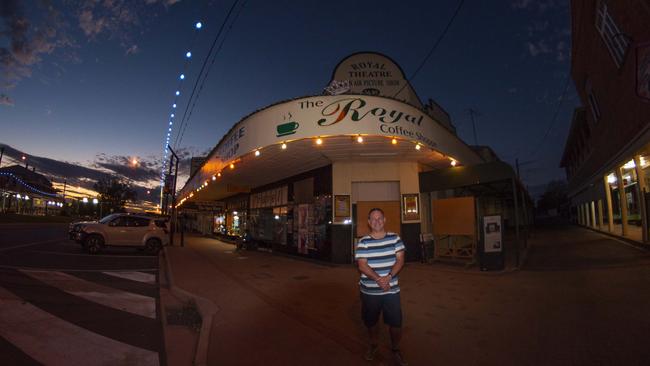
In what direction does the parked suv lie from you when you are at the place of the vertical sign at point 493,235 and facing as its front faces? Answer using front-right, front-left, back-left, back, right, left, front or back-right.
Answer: right

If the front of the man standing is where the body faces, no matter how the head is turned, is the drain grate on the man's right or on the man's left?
on the man's right

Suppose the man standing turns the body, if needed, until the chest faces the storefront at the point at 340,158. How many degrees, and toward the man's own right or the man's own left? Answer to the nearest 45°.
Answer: approximately 180°

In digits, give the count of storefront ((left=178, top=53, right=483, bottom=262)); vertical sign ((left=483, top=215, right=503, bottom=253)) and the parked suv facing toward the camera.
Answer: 2

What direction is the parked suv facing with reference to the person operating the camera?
facing to the left of the viewer

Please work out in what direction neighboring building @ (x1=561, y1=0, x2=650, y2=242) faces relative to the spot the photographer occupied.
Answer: facing to the left of the viewer

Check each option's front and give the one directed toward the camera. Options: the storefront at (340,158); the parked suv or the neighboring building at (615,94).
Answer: the storefront

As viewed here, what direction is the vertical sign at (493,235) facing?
toward the camera

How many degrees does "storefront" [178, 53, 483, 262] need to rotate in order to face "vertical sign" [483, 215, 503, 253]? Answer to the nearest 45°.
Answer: approximately 90° to its left

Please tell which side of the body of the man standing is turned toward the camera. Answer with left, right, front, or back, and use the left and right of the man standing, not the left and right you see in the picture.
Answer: front

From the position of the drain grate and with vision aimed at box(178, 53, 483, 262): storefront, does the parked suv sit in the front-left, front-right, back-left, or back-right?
front-left

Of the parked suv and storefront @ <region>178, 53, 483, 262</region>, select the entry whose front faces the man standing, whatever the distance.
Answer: the storefront
